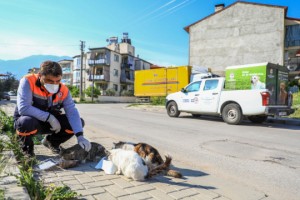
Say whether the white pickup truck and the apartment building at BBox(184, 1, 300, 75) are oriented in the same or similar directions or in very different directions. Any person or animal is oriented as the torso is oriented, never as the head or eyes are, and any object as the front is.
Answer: very different directions

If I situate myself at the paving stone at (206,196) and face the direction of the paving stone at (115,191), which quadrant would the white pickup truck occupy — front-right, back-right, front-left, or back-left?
back-right

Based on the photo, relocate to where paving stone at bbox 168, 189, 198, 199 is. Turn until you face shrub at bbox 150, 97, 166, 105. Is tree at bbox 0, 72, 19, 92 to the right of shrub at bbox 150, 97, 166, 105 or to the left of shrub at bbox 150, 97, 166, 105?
left

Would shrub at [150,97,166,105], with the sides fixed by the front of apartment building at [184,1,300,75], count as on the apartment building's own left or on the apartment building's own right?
on the apartment building's own right

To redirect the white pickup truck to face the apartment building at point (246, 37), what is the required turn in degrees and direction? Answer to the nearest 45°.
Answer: approximately 45° to its right

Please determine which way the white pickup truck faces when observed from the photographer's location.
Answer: facing away from the viewer and to the left of the viewer

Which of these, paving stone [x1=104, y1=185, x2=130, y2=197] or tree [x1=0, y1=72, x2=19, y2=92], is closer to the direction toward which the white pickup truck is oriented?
the tree
